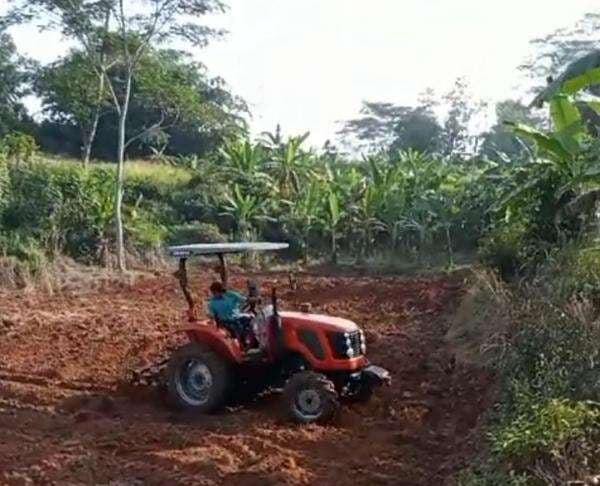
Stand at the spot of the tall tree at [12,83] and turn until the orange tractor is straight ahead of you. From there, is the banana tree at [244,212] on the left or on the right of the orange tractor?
left

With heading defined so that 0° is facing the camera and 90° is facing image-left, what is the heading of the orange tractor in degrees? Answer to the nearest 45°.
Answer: approximately 315°

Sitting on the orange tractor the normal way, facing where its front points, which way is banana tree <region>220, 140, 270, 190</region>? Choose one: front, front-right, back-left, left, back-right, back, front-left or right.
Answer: back-left

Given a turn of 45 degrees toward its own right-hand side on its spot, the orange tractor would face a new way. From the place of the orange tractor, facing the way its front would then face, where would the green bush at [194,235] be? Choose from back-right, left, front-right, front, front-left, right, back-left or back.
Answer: back

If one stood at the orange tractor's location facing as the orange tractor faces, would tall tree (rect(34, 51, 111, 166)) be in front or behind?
behind

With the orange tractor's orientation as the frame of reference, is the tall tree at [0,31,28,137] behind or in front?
behind

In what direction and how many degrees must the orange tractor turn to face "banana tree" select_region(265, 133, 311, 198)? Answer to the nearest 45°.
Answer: approximately 135° to its left

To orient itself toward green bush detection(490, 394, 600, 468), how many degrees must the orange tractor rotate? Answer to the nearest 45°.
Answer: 0° — it already faces it

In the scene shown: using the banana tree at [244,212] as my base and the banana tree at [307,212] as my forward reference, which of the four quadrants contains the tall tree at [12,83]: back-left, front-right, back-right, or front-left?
back-left

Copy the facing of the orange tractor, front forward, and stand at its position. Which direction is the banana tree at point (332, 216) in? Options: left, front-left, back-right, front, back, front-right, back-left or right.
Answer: back-left

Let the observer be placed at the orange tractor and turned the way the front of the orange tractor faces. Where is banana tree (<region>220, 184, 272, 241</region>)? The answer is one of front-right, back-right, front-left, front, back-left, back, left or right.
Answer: back-left

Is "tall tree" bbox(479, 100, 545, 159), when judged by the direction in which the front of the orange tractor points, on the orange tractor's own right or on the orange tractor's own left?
on the orange tractor's own left

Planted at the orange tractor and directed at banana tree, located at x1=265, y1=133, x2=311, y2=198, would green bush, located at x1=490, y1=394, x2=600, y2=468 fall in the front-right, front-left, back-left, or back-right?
back-right

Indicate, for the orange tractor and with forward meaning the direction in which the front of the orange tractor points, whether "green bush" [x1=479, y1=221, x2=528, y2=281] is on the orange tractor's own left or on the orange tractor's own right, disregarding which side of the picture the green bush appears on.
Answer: on the orange tractor's own left
